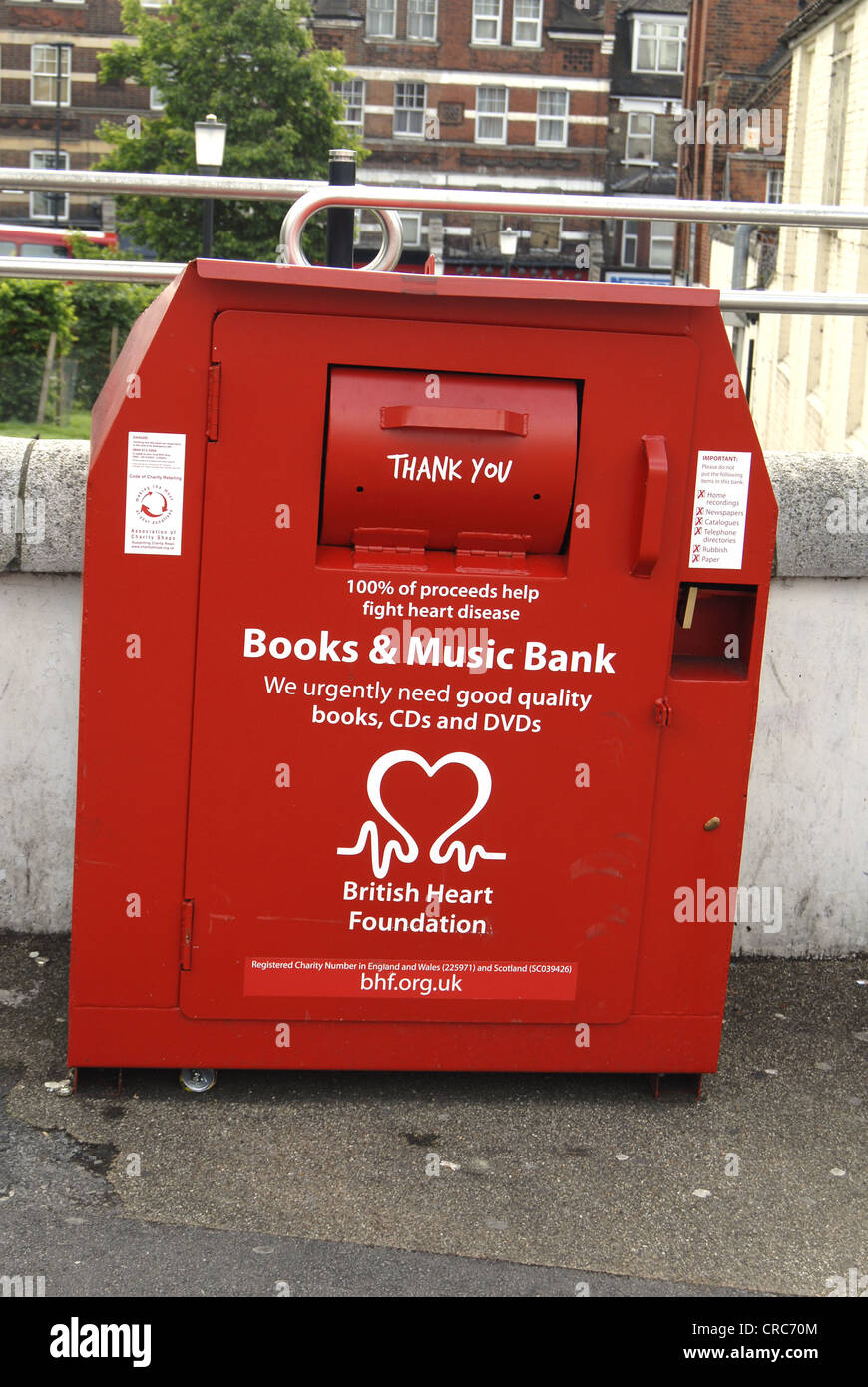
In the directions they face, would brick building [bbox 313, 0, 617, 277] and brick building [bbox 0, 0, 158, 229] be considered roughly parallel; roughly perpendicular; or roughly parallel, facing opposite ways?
roughly parallel

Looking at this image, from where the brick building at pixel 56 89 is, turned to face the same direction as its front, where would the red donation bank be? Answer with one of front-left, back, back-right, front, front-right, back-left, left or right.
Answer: front

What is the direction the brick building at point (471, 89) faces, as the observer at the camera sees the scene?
facing the viewer

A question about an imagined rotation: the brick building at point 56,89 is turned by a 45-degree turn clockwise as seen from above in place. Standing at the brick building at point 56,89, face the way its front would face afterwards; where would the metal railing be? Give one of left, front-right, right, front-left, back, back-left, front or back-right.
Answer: front-left

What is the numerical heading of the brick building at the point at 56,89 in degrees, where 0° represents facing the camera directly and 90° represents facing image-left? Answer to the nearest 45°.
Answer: approximately 0°

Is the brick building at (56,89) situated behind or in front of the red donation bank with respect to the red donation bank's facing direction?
behind

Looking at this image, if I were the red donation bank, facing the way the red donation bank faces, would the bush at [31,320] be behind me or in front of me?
behind

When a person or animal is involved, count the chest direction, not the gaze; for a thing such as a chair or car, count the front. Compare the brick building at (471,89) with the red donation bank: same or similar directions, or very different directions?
same or similar directions

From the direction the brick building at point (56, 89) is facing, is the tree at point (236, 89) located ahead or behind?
ahead

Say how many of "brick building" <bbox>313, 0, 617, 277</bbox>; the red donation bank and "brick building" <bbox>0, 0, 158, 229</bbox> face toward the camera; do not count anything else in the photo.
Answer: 3

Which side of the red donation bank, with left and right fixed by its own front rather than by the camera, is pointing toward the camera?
front

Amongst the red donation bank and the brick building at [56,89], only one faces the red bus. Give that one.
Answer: the brick building

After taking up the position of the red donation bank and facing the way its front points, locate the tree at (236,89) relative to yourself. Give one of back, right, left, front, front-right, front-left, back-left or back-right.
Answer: back

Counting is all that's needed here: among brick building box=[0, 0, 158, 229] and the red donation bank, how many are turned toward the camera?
2
